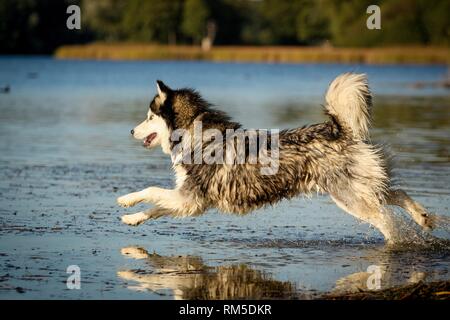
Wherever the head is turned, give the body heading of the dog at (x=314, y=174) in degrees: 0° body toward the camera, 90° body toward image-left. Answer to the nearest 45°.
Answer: approximately 90°
